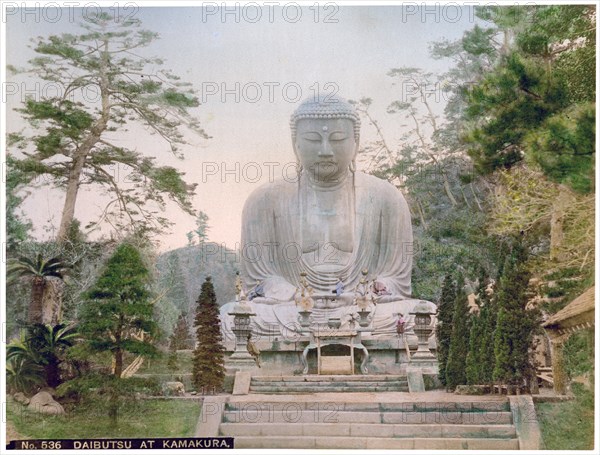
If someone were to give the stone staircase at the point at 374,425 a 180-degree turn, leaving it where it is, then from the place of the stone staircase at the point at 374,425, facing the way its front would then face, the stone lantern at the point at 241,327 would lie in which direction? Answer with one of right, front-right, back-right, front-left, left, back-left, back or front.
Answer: front-left

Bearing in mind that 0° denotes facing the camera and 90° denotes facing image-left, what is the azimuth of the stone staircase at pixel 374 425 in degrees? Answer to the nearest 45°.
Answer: approximately 0°

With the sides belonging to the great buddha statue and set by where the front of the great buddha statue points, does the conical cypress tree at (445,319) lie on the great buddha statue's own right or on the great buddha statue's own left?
on the great buddha statue's own left

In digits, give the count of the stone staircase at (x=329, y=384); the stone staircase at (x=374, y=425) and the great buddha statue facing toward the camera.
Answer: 3

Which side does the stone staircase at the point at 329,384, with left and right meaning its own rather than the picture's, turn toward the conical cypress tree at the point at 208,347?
right

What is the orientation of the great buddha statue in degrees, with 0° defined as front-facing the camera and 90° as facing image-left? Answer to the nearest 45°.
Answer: approximately 0°

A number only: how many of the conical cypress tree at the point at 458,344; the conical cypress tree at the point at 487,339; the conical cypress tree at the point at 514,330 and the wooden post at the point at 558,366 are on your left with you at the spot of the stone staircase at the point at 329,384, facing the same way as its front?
4

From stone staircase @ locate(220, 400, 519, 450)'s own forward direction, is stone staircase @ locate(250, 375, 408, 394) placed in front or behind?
behind

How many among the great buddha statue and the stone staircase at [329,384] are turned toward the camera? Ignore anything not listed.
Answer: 2

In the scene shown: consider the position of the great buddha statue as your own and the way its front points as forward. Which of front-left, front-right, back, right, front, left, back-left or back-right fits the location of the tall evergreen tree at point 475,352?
front-left

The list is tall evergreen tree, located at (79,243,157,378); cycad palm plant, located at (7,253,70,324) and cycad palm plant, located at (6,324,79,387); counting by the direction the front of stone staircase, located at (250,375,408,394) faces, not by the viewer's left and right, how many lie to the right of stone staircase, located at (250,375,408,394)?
3

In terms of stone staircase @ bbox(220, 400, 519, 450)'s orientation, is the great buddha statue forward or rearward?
rearward

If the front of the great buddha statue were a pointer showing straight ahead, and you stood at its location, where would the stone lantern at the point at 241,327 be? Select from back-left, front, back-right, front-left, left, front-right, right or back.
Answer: front-right
